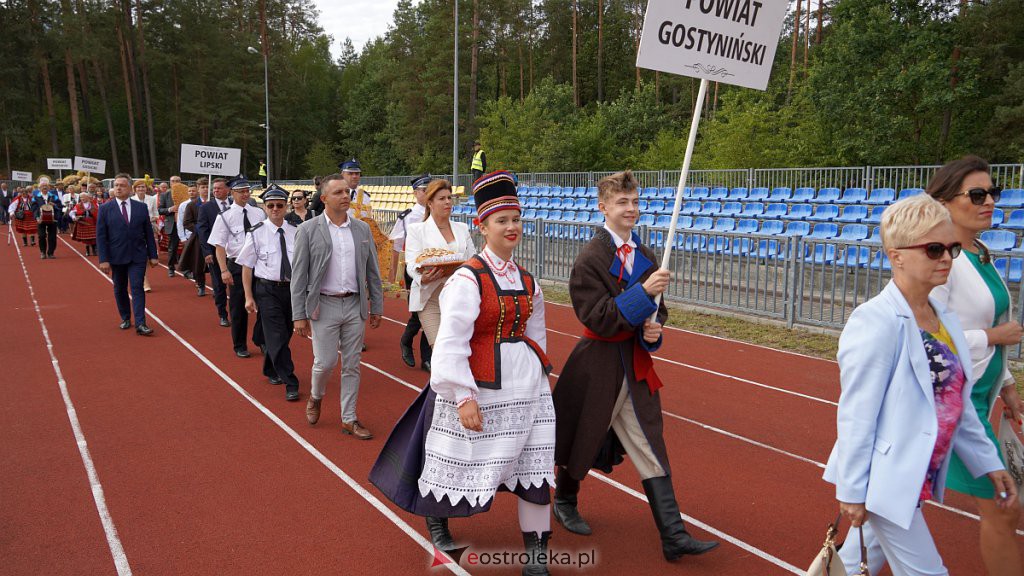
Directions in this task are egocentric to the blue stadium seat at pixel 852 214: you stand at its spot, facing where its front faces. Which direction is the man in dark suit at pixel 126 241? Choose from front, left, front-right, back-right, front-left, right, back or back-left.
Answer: front

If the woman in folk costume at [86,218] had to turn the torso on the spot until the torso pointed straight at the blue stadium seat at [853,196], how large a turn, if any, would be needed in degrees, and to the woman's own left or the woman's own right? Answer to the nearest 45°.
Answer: approximately 45° to the woman's own left

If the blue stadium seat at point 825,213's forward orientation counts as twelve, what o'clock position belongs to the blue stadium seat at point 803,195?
the blue stadium seat at point 803,195 is roughly at 4 o'clock from the blue stadium seat at point 825,213.

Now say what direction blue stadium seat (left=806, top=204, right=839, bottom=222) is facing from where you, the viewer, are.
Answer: facing the viewer and to the left of the viewer

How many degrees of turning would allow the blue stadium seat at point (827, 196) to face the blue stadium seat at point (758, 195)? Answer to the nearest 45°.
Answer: approximately 90° to its right

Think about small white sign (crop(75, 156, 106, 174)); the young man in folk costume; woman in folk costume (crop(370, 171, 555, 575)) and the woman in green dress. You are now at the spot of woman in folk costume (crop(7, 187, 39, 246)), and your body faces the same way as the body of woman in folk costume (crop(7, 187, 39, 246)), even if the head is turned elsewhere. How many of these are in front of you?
3

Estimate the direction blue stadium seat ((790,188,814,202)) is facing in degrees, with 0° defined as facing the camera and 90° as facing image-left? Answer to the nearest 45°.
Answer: approximately 45°

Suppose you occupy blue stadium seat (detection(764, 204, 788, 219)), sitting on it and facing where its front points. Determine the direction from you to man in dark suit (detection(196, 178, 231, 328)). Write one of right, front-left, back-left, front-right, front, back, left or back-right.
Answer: front

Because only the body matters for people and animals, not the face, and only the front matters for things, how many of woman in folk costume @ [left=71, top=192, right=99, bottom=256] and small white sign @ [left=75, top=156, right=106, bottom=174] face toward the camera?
2

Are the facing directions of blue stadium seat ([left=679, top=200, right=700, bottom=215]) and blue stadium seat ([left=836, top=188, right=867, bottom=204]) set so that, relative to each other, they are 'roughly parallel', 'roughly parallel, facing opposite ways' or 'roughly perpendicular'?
roughly parallel

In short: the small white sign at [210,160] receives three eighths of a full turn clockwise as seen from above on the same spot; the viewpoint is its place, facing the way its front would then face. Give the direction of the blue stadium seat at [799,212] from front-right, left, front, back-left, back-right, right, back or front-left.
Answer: back-right

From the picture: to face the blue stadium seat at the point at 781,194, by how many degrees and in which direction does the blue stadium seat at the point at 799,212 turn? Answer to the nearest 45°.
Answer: approximately 135° to its right

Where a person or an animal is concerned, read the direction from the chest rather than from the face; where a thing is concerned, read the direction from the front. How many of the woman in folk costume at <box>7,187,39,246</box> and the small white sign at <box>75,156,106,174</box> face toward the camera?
2

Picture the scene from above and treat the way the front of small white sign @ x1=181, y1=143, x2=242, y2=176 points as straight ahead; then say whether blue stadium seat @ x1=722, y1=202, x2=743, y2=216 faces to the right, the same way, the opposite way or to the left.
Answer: to the right

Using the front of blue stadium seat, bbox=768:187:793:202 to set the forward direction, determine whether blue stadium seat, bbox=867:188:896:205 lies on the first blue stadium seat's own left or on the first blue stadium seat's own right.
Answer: on the first blue stadium seat's own left

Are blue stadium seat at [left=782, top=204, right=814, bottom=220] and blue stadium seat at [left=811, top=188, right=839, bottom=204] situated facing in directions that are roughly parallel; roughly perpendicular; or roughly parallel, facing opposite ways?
roughly parallel

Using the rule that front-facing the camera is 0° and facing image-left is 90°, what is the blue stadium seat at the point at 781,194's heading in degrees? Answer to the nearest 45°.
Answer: approximately 45°

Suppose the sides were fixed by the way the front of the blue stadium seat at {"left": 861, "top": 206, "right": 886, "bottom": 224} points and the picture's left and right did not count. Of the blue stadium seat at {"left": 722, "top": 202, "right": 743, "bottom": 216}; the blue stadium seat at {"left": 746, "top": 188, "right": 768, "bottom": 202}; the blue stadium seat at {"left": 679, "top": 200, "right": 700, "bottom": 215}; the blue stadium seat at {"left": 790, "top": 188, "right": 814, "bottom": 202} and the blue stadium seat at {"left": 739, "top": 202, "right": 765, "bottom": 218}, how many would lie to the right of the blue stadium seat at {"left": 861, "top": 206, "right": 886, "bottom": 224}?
5

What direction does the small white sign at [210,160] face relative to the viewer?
toward the camera
